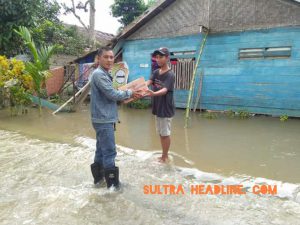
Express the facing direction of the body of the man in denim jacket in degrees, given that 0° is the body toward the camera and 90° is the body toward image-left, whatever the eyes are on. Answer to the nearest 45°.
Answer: approximately 270°

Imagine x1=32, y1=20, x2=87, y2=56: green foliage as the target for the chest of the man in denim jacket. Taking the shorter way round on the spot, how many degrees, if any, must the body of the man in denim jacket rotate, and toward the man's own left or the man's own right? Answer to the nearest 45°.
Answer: approximately 90° to the man's own left

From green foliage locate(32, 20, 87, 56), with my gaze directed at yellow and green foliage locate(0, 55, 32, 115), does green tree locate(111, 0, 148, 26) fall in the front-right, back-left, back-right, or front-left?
back-left

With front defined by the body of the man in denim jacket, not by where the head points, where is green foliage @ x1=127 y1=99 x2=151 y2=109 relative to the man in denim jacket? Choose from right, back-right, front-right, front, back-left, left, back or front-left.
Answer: left

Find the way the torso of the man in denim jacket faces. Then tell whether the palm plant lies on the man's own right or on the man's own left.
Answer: on the man's own left

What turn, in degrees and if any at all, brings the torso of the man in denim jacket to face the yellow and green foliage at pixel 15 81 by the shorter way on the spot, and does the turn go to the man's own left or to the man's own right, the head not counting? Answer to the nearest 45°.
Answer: approximately 135° to the man's own left

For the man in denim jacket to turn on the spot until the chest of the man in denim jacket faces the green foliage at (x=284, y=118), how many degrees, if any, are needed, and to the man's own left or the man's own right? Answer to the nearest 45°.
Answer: approximately 45° to the man's own left

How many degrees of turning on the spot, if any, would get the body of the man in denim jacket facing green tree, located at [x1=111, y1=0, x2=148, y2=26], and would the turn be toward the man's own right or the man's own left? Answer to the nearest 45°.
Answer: approximately 90° to the man's own left

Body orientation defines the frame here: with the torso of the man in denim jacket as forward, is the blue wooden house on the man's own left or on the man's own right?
on the man's own left
